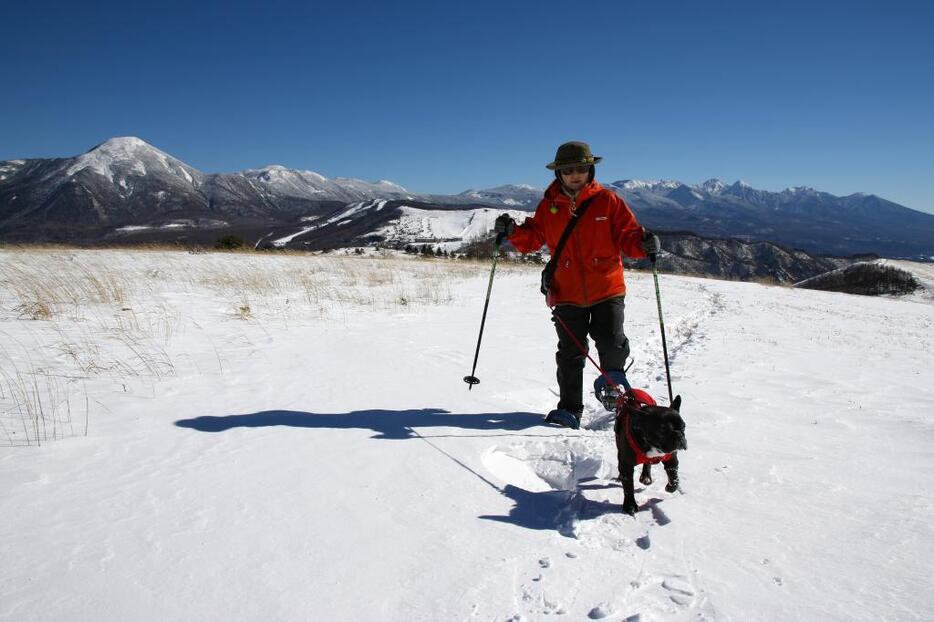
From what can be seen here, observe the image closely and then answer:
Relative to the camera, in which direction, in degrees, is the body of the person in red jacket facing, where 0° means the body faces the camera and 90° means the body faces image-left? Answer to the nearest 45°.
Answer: approximately 0°

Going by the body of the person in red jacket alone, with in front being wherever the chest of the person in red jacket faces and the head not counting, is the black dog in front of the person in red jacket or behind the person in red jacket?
in front
